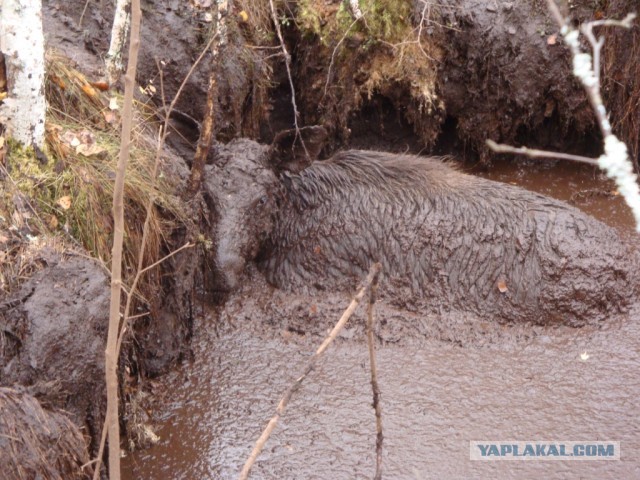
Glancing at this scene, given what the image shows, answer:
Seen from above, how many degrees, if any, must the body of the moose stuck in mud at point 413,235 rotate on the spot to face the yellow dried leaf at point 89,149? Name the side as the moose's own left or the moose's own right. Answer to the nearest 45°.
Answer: approximately 45° to the moose's own left

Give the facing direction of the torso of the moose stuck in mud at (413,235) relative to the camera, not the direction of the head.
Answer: to the viewer's left

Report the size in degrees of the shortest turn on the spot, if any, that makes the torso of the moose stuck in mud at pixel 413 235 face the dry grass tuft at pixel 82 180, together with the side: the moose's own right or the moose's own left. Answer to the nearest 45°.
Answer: approximately 45° to the moose's own left
